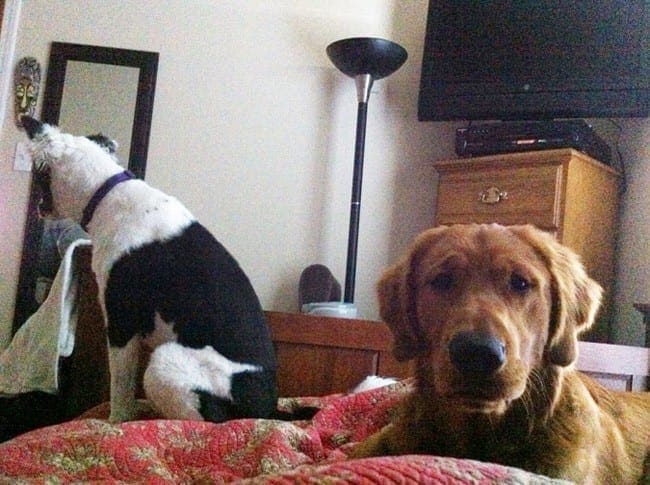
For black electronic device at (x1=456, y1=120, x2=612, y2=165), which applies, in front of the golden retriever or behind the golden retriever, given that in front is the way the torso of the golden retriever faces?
behind

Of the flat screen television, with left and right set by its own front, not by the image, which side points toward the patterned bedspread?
front

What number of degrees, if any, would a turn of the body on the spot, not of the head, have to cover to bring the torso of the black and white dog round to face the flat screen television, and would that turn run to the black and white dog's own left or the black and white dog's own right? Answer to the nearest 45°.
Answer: approximately 135° to the black and white dog's own right

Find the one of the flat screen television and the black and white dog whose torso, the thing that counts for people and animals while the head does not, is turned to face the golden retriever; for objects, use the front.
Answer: the flat screen television

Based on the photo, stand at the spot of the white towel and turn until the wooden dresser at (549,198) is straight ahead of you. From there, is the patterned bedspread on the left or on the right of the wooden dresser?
right

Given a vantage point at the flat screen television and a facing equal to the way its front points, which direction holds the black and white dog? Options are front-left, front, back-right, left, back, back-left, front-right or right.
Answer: front-right

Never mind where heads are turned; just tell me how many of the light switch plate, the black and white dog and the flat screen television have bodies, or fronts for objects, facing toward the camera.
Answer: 2

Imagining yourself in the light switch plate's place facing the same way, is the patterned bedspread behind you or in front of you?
in front

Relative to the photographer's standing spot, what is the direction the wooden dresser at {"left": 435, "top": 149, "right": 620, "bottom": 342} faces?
facing the viewer and to the left of the viewer

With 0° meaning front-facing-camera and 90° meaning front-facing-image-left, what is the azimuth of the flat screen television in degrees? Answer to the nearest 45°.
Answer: approximately 0°

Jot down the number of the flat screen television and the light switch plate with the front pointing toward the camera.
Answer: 2

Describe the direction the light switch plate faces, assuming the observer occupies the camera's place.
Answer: facing the viewer

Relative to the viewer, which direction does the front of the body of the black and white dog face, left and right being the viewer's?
facing away from the viewer and to the left of the viewer

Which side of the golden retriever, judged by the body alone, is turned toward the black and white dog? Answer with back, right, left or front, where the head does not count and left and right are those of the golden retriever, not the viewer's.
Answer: right
